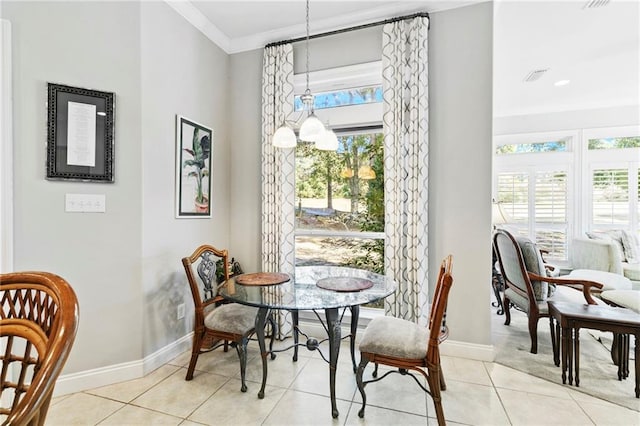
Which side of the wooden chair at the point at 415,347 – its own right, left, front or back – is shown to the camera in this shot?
left

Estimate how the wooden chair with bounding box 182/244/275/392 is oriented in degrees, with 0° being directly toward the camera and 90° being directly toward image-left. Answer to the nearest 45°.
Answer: approximately 315°

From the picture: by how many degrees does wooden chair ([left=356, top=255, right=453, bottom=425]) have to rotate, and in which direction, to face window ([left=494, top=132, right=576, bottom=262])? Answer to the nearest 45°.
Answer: approximately 135° to its right

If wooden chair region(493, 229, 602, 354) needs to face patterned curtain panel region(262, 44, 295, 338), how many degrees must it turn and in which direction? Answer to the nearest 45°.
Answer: approximately 180°

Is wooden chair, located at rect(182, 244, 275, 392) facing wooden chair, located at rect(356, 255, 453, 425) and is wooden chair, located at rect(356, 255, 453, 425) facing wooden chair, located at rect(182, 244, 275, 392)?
yes

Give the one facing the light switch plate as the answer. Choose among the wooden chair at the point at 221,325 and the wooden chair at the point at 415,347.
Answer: the wooden chair at the point at 415,347

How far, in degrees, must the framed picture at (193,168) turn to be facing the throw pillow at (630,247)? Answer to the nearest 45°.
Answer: approximately 45° to its left

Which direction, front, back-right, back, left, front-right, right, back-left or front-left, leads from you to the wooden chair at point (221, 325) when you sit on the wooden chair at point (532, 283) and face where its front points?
back

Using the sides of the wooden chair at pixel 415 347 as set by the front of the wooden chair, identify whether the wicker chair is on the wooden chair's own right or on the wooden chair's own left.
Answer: on the wooden chair's own left

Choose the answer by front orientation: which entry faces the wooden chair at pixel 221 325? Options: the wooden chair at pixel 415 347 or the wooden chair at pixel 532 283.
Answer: the wooden chair at pixel 415 347

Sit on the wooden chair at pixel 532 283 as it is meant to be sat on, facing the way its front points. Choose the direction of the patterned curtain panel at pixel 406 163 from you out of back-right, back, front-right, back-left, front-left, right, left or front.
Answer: back

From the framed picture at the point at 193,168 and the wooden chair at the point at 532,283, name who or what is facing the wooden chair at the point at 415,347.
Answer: the framed picture

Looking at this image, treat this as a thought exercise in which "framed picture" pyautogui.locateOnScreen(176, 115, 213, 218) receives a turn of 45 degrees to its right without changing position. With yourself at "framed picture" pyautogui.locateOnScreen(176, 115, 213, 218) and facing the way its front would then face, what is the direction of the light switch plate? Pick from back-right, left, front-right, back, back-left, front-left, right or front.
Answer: front-right
